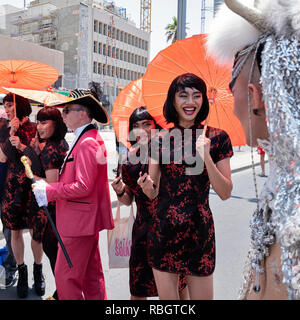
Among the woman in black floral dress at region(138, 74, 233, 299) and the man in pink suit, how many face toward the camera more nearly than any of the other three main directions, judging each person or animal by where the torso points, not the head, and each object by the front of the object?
1

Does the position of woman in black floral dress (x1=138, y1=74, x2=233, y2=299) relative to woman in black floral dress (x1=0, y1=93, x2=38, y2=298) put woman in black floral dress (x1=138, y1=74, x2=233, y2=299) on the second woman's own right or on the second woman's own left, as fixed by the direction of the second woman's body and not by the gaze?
on the second woman's own left

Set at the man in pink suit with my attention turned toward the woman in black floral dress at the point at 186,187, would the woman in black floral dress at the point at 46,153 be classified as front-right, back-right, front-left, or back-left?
back-left

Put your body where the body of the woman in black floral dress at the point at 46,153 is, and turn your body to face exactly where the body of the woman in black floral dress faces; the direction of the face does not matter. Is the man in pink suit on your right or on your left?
on your left

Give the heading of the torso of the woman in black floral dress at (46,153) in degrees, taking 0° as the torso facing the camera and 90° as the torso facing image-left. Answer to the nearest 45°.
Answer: approximately 45°

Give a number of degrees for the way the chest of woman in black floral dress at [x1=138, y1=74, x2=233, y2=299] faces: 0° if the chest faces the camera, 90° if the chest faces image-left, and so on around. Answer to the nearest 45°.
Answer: approximately 0°
